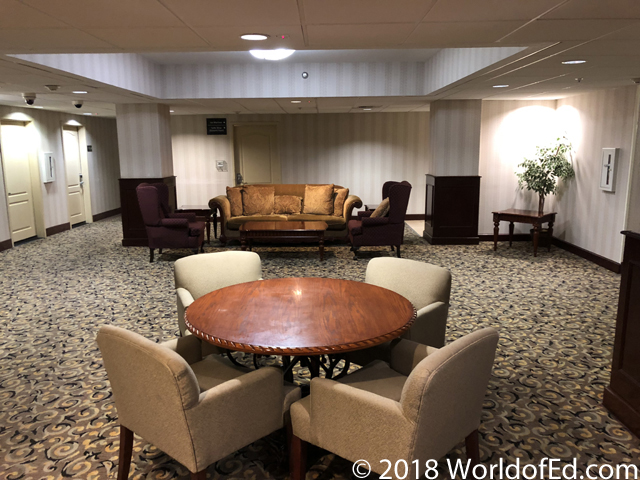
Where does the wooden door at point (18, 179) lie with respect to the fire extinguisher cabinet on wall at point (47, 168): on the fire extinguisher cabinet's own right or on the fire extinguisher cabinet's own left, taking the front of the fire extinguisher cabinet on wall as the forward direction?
on the fire extinguisher cabinet's own right

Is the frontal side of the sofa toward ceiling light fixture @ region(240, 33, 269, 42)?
yes

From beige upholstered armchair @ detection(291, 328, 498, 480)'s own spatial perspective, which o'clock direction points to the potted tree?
The potted tree is roughly at 2 o'clock from the beige upholstered armchair.

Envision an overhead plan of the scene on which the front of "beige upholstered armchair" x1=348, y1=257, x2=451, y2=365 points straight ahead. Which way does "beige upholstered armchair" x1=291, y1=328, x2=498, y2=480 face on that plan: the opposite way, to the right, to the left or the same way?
to the right

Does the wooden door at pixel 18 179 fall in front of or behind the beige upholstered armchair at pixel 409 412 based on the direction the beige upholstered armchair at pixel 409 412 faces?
in front

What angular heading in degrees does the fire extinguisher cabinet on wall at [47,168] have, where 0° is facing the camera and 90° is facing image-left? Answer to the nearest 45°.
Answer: approximately 315°

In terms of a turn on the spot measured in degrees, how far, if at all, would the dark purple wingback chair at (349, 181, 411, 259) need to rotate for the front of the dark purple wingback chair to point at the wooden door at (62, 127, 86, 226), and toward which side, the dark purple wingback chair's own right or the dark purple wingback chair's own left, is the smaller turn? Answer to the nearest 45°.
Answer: approximately 45° to the dark purple wingback chair's own right

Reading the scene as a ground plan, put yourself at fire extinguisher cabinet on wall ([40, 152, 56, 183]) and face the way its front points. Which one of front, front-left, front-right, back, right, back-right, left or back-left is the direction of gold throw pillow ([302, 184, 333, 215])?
front

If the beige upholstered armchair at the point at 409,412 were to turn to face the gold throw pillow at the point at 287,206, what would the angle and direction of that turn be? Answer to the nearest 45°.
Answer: approximately 45° to its right

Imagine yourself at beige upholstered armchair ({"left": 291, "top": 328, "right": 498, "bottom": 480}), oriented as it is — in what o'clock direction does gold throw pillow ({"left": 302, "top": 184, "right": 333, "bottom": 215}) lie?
The gold throw pillow is roughly at 1 o'clock from the beige upholstered armchair.

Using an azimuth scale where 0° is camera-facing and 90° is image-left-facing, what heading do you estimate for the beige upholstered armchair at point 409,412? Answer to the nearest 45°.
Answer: approximately 135°
